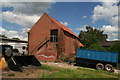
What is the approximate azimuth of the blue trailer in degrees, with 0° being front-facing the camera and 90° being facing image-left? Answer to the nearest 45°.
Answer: approximately 90°
